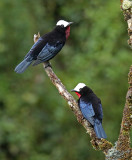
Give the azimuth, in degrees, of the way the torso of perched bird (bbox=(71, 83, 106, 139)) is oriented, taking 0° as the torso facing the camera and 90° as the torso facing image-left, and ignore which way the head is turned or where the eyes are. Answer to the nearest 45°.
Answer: approximately 135°
